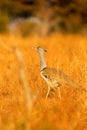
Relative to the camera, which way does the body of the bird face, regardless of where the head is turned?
to the viewer's left
